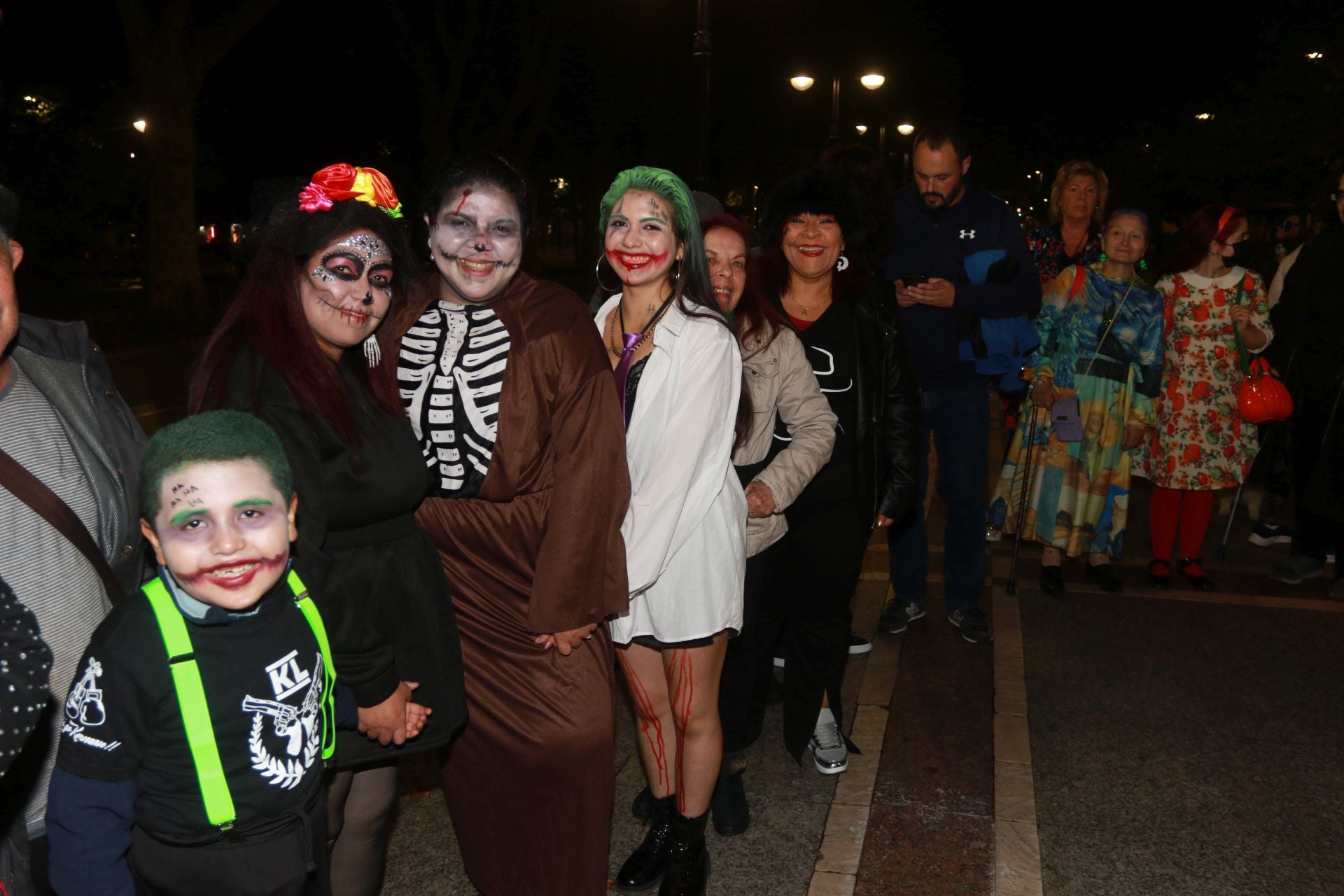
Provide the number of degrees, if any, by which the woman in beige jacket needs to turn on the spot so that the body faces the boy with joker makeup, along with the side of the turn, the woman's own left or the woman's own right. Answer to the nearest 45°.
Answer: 0° — they already face them

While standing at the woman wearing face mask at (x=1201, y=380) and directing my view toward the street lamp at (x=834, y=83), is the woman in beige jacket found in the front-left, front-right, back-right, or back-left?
back-left

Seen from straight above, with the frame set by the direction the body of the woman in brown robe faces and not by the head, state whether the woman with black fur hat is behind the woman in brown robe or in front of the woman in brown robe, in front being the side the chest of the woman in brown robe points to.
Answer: behind

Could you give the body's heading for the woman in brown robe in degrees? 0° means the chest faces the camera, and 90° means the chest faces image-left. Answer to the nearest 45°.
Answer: approximately 45°

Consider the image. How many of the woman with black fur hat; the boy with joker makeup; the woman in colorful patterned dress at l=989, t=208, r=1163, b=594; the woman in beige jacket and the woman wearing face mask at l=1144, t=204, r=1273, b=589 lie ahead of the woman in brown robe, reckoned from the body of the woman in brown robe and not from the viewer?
1

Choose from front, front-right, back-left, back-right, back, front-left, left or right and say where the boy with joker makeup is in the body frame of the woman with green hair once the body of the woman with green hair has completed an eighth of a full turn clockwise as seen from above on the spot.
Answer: front-left

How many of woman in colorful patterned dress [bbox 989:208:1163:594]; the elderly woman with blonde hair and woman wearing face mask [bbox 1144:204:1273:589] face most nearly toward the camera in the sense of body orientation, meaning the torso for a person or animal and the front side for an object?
3

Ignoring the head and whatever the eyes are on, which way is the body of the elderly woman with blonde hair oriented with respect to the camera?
toward the camera

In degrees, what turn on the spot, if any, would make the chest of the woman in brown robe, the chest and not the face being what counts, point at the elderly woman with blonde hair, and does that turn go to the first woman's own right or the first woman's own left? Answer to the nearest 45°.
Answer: approximately 180°

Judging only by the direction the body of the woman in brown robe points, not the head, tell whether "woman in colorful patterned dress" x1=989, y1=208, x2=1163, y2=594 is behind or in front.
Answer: behind

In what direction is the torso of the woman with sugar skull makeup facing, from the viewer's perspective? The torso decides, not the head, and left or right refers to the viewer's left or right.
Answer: facing the viewer and to the right of the viewer

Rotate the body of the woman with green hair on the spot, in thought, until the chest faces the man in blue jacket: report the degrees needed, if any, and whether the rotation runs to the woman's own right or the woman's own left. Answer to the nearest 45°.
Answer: approximately 180°

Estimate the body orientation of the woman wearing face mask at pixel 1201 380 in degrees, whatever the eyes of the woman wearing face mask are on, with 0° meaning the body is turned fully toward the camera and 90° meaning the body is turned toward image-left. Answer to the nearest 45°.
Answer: approximately 0°

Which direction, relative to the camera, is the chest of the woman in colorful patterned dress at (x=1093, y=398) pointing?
toward the camera
